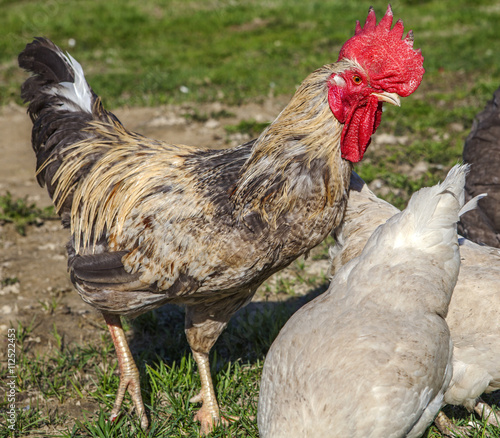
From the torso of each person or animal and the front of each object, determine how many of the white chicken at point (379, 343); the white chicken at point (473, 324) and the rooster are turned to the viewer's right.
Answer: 2

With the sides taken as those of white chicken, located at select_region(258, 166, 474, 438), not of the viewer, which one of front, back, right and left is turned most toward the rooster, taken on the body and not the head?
right

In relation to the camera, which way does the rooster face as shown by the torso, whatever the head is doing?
to the viewer's right

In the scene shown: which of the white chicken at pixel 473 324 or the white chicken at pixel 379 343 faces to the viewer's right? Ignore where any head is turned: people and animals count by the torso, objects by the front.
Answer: the white chicken at pixel 473 324

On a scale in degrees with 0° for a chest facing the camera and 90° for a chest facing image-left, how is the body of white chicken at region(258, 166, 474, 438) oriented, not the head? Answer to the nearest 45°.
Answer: approximately 45°

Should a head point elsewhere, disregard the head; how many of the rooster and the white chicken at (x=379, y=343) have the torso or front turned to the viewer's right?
1
